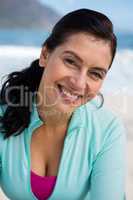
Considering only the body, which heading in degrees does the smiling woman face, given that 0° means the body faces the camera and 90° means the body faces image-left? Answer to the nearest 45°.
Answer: approximately 0°
